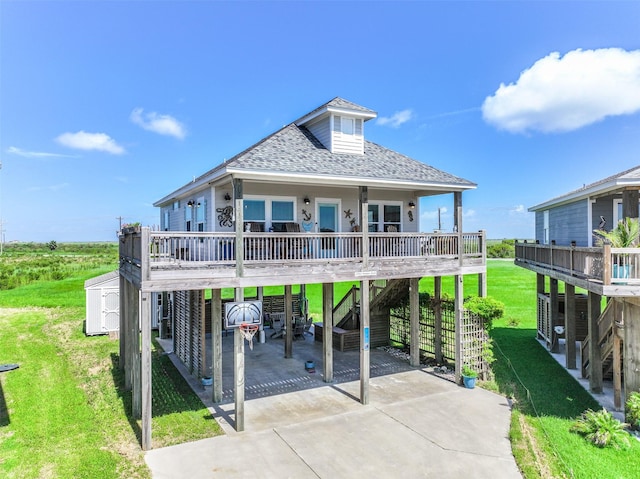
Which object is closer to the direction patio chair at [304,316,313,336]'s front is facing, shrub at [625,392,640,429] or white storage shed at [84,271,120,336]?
the white storage shed

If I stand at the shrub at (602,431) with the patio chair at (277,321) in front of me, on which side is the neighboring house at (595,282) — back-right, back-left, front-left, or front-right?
front-right

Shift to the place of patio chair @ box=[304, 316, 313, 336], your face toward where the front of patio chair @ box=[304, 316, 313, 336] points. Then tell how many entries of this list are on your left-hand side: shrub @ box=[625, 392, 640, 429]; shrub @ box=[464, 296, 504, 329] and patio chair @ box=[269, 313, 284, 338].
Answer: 2

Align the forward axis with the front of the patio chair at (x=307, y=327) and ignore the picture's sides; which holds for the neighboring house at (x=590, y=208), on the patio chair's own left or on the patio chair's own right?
on the patio chair's own left

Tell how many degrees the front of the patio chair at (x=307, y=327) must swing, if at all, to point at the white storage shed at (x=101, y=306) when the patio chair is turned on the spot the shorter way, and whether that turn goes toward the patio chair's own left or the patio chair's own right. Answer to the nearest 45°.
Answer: approximately 45° to the patio chair's own right

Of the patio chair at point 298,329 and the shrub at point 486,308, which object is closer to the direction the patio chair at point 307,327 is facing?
the patio chair

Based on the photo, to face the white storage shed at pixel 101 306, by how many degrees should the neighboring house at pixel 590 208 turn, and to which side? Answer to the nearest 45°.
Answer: approximately 135° to its right

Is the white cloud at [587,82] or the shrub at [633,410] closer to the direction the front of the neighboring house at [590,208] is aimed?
the shrub

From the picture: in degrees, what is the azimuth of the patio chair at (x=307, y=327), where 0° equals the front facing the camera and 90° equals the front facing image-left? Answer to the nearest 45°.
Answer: approximately 45°

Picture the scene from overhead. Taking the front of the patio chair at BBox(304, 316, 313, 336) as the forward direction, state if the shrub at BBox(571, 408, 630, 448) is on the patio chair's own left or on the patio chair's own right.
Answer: on the patio chair's own left

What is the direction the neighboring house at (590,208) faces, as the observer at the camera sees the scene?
facing the viewer and to the right of the viewer

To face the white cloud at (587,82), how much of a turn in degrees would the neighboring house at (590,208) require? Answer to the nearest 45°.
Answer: approximately 135° to its left
